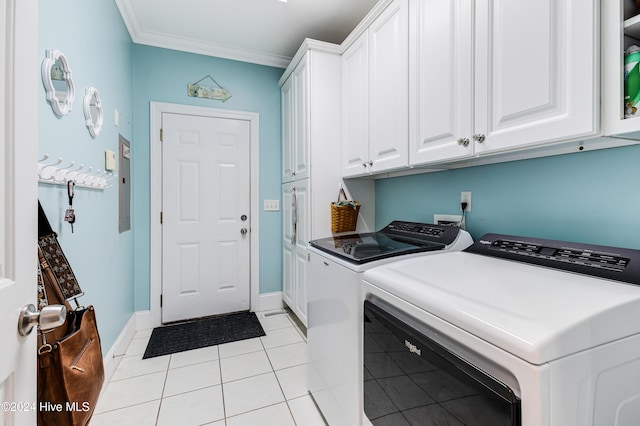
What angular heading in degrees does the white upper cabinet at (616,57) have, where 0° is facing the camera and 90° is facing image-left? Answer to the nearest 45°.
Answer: approximately 45°

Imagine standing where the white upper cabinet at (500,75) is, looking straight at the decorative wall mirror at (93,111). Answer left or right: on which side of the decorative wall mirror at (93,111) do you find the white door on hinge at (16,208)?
left

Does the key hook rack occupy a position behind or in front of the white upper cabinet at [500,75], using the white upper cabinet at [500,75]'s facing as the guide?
in front

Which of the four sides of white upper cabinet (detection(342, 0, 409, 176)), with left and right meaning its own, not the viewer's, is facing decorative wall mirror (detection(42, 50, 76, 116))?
front

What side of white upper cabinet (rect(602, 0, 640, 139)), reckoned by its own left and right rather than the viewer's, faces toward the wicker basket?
right

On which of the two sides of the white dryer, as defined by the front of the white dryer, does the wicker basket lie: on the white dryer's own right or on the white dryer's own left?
on the white dryer's own right

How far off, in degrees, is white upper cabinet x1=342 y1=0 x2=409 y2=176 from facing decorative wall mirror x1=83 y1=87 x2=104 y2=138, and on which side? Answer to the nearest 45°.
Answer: approximately 45° to its right

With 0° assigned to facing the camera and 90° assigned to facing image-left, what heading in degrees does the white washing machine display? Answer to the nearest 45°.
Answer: approximately 45°

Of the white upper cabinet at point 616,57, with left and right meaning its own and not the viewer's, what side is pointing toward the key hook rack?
front

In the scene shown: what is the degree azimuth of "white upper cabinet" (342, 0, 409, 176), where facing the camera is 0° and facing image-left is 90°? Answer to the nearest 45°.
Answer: approximately 45°

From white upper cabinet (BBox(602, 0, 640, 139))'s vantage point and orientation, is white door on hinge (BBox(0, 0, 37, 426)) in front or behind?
in front

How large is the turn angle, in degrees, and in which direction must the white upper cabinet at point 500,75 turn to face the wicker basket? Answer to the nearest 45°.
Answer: approximately 90° to its right
